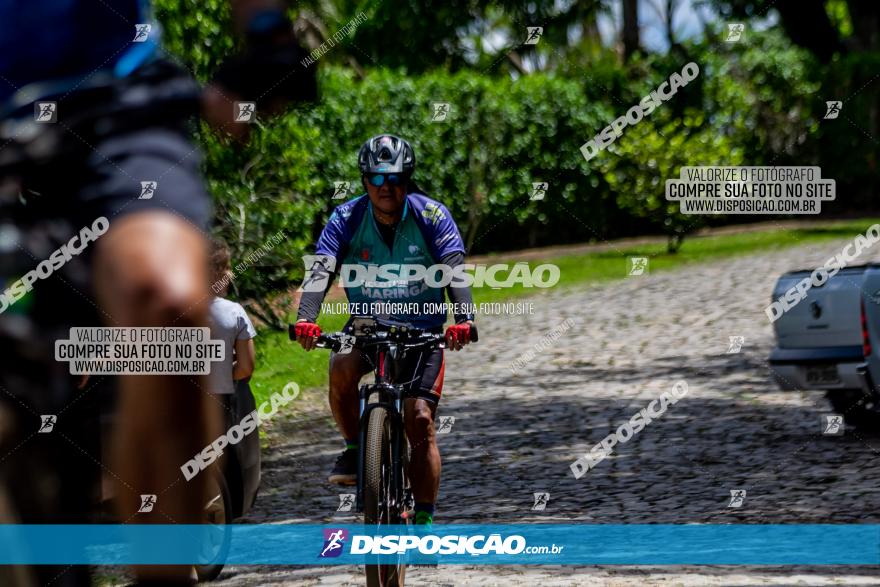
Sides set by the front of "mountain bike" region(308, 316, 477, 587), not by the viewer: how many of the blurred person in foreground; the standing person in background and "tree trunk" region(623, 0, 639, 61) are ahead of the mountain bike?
1

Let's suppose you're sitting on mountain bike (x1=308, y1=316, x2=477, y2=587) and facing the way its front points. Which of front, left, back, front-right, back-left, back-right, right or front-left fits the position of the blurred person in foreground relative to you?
front

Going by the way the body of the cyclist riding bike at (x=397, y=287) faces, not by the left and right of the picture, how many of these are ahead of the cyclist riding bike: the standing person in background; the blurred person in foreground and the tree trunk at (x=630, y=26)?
1

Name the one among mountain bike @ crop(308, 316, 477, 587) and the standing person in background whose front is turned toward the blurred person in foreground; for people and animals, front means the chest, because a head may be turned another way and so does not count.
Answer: the mountain bike

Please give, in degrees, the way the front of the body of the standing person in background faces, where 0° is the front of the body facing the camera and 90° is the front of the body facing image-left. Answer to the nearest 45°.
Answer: approximately 180°

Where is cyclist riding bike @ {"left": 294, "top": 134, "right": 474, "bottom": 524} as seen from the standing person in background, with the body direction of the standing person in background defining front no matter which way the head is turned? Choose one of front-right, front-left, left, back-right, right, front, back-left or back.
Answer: back-right

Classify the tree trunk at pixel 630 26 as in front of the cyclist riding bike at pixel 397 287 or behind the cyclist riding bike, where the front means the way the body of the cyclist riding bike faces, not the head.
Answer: behind

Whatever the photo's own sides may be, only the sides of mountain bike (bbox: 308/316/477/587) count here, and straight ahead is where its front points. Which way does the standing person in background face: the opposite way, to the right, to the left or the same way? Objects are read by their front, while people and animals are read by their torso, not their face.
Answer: the opposite way

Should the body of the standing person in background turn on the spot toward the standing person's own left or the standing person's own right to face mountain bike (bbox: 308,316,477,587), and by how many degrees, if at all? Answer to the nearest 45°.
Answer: approximately 135° to the standing person's own right

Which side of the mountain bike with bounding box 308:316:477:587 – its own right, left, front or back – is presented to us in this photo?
front

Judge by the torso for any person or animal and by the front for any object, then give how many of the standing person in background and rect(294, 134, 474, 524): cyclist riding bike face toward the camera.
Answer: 1

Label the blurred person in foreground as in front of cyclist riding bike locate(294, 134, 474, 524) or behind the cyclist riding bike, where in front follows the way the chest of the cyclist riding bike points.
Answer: in front

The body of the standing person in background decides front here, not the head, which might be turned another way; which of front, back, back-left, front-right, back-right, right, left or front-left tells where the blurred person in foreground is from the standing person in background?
back

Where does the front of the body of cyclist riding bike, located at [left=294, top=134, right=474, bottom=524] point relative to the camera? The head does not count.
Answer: toward the camera
